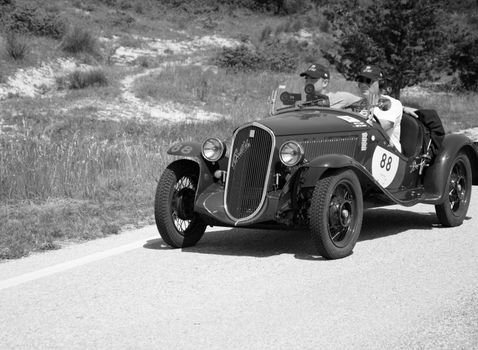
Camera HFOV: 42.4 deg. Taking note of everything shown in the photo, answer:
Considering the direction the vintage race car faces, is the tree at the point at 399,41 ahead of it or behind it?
behind

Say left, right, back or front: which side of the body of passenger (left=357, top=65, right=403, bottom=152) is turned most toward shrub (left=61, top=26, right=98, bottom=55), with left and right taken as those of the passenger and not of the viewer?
right

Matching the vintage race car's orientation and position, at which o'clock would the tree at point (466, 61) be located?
The tree is roughly at 5 o'clock from the vintage race car.

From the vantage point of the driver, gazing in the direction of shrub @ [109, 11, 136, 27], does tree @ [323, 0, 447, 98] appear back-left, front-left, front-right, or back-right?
front-right

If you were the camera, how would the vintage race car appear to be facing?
facing the viewer and to the left of the viewer

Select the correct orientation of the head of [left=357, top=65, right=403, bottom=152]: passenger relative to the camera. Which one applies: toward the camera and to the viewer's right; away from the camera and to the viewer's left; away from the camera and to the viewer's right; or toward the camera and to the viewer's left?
toward the camera and to the viewer's left

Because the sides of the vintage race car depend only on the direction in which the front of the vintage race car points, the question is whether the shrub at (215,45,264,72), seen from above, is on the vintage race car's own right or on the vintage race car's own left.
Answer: on the vintage race car's own right

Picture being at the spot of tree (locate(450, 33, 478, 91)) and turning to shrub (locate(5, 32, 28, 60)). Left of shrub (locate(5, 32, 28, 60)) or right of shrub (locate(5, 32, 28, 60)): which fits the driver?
left

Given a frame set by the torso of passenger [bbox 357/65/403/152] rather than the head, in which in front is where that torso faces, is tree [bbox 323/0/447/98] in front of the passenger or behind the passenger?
behind

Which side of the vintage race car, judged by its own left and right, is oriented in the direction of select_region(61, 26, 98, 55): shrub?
right
